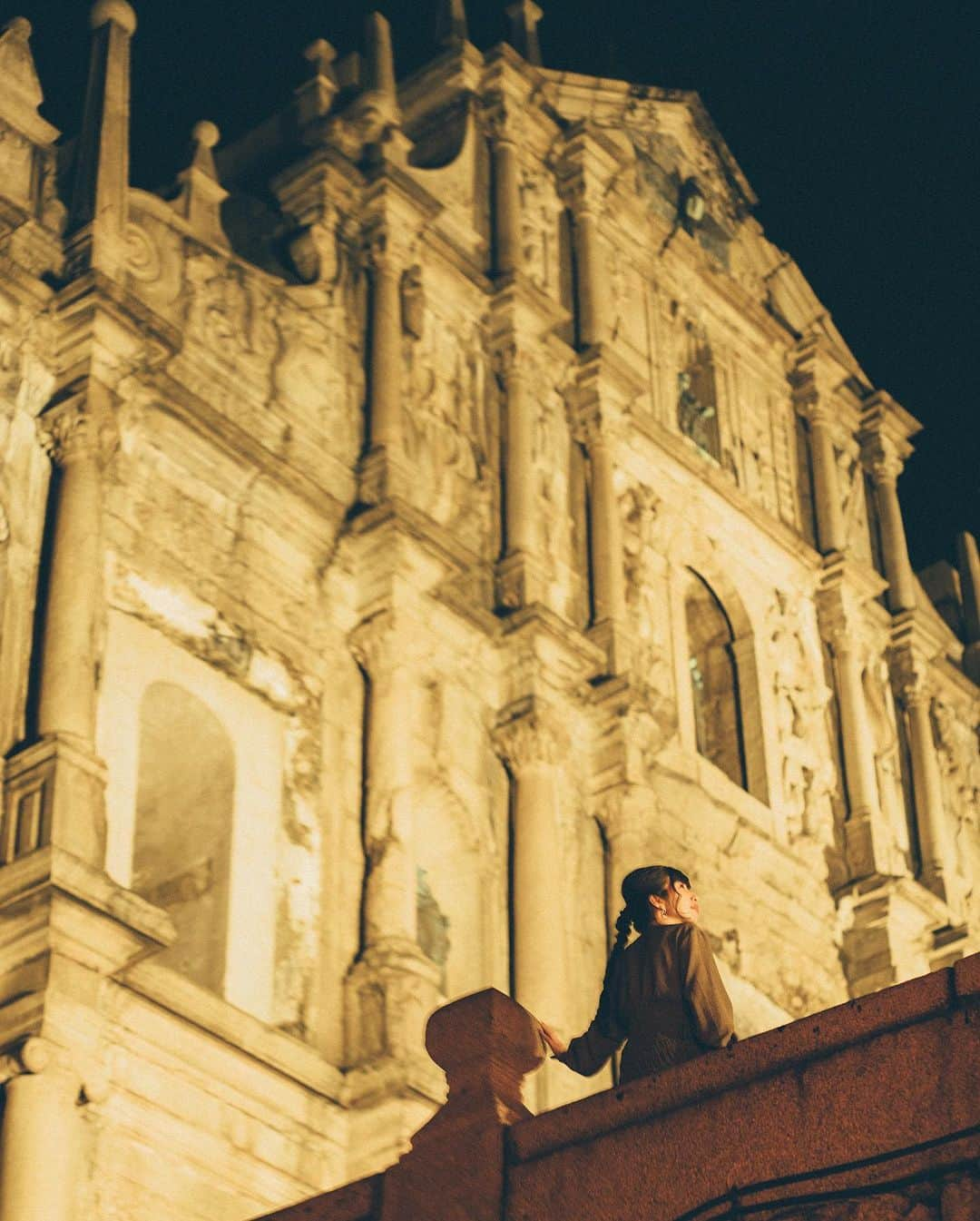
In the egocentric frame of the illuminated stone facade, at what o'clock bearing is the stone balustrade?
The stone balustrade is roughly at 1 o'clock from the illuminated stone facade.

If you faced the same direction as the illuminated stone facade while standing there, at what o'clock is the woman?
The woman is roughly at 1 o'clock from the illuminated stone facade.

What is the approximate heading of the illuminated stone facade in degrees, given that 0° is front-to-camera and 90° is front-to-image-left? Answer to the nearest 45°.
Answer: approximately 315°

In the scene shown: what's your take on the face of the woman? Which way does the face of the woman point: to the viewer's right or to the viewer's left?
to the viewer's right
